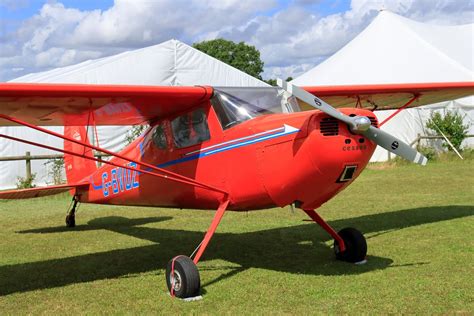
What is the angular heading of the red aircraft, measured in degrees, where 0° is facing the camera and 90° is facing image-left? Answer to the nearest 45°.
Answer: approximately 315°

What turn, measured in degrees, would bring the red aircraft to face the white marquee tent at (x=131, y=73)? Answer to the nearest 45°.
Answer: approximately 135° to its left

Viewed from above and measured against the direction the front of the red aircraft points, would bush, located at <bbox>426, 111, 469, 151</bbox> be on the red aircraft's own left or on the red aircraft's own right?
on the red aircraft's own left

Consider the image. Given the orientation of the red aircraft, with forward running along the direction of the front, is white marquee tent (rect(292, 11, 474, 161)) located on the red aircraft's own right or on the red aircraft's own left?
on the red aircraft's own left

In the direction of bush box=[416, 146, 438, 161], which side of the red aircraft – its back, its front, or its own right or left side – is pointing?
left
